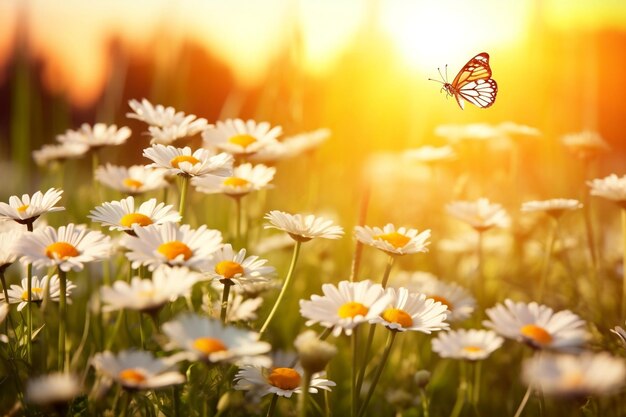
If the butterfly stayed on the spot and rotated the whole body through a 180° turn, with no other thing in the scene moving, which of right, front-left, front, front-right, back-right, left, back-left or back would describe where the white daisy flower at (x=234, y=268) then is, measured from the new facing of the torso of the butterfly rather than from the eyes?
back-right

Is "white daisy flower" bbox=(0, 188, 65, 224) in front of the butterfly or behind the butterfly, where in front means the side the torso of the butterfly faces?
in front

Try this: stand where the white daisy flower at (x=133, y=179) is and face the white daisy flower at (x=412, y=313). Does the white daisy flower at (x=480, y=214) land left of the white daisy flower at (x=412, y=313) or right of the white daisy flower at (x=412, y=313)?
left

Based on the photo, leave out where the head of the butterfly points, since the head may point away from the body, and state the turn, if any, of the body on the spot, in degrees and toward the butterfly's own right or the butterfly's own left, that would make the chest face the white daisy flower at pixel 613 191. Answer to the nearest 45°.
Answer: approximately 180°

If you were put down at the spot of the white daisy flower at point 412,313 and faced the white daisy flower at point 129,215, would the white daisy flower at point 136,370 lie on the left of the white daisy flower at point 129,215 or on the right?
left

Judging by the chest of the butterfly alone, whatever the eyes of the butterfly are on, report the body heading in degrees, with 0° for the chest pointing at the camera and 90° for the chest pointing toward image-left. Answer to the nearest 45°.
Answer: approximately 90°

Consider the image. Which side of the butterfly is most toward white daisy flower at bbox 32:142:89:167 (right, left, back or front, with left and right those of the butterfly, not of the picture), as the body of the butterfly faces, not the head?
front

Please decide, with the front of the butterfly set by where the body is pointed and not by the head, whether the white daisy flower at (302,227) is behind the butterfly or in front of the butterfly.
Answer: in front

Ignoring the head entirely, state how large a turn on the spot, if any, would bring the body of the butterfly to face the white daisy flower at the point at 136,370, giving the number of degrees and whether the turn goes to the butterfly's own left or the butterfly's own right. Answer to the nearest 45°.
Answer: approximately 45° to the butterfly's own left

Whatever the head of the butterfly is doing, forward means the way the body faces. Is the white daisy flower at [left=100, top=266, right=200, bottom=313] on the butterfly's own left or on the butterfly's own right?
on the butterfly's own left

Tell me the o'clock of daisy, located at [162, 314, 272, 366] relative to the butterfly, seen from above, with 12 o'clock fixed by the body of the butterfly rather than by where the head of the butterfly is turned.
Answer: The daisy is roughly at 10 o'clock from the butterfly.

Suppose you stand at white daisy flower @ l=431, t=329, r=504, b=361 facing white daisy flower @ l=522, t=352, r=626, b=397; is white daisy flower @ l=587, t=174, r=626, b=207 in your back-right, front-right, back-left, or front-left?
back-left

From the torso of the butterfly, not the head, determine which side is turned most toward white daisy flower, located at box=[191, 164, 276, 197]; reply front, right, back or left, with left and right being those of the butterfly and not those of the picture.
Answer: front
